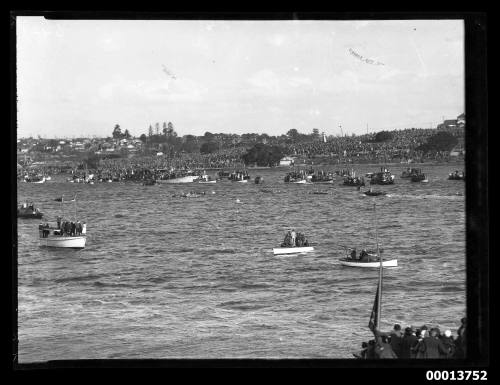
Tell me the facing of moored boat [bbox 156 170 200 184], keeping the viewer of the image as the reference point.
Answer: facing to the right of the viewer

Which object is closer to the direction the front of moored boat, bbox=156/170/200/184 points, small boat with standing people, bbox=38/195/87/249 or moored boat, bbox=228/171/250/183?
the moored boat

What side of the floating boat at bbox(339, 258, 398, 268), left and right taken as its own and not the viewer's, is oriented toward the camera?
right

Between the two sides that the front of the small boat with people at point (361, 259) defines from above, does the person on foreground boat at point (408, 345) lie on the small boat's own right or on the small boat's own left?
on the small boat's own right

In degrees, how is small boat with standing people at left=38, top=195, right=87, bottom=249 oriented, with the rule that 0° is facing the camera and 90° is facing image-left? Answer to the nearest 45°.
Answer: approximately 270°

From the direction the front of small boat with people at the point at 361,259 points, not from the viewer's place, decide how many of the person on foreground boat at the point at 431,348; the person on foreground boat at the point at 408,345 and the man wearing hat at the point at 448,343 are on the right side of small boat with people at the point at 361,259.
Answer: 3
